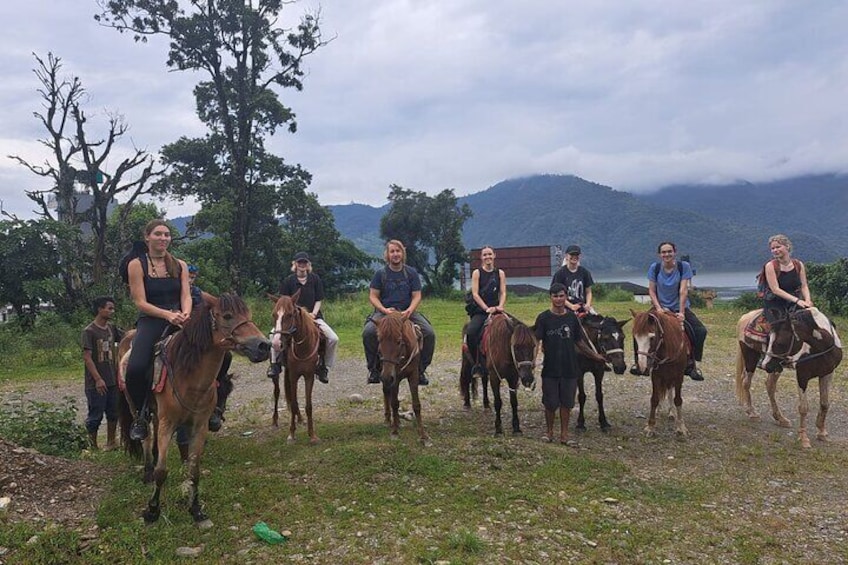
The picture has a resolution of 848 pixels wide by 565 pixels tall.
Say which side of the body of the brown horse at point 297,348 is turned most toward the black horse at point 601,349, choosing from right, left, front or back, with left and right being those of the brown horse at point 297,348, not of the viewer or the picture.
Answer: left

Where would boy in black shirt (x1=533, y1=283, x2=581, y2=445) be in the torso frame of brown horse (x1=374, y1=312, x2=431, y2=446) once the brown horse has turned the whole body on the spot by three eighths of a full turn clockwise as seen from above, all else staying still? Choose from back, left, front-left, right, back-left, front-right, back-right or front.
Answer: back-right

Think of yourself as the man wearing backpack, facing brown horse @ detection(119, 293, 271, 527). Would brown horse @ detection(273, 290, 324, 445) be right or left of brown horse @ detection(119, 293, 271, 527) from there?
right

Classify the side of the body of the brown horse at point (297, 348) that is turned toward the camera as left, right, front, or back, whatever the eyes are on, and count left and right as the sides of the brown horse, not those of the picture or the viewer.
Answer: front

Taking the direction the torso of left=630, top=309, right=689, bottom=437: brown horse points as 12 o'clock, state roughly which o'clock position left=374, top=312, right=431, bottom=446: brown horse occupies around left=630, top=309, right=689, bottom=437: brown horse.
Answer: left=374, top=312, right=431, bottom=446: brown horse is roughly at 2 o'clock from left=630, top=309, right=689, bottom=437: brown horse.

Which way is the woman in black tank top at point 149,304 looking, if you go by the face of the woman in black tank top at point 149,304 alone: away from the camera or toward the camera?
toward the camera

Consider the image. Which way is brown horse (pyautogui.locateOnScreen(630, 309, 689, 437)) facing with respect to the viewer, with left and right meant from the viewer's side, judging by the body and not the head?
facing the viewer

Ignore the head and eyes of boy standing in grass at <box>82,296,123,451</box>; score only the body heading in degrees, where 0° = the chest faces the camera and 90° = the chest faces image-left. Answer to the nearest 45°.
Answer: approximately 315°

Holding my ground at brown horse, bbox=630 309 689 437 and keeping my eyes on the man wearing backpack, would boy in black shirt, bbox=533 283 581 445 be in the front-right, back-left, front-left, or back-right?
front-left

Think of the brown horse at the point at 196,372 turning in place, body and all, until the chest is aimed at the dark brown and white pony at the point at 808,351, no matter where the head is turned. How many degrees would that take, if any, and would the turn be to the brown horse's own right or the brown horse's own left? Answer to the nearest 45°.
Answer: approximately 45° to the brown horse's own left

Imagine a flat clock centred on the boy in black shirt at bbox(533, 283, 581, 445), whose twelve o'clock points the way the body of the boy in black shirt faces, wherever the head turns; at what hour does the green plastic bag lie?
The green plastic bag is roughly at 1 o'clock from the boy in black shirt.
